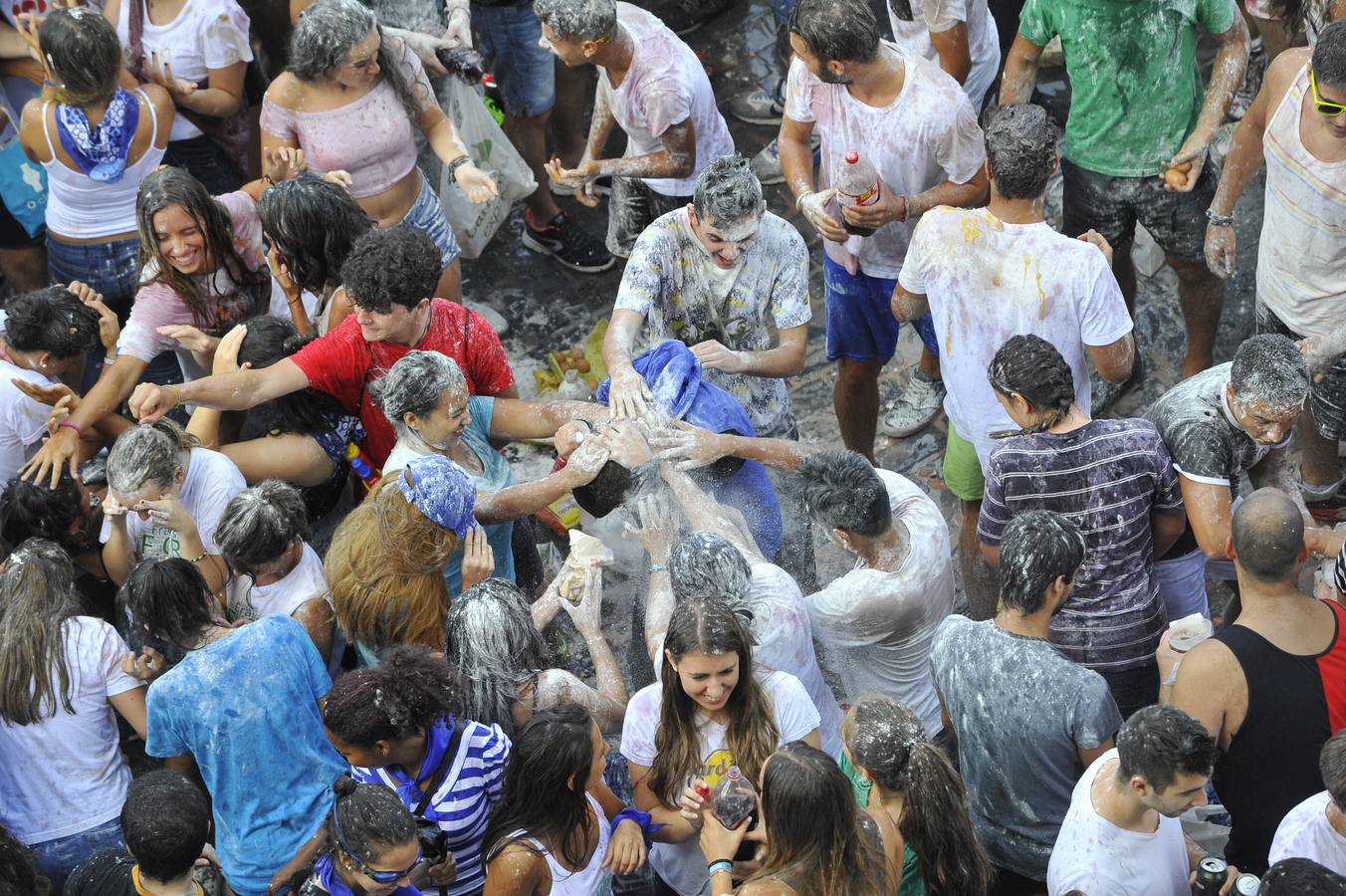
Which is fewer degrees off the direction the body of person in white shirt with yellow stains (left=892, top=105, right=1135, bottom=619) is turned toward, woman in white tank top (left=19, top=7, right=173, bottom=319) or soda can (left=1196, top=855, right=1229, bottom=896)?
the woman in white tank top

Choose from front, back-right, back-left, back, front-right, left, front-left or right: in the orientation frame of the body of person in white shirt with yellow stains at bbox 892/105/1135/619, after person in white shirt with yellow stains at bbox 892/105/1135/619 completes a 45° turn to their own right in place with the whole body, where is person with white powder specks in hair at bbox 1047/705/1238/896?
back-right

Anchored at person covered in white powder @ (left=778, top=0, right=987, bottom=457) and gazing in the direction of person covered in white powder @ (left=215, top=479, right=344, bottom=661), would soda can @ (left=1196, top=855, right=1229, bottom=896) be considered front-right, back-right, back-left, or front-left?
front-left

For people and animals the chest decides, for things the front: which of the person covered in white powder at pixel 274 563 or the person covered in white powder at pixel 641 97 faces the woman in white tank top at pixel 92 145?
the person covered in white powder at pixel 641 97

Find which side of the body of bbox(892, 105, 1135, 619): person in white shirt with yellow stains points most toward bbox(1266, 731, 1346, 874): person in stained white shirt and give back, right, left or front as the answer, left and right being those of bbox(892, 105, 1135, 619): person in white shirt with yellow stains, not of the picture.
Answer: back

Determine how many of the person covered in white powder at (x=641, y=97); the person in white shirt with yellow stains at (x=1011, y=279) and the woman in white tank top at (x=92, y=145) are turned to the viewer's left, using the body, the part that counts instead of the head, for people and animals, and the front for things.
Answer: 1

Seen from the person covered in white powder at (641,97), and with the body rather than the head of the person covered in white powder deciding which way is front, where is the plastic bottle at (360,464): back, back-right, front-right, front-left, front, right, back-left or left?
front-left

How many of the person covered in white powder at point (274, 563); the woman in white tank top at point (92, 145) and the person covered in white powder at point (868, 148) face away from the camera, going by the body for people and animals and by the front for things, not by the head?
1

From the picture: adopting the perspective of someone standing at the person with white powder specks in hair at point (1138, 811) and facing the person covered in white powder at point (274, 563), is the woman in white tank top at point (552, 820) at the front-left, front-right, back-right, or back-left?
front-left

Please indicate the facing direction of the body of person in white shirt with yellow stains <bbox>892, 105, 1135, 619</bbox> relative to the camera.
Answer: away from the camera

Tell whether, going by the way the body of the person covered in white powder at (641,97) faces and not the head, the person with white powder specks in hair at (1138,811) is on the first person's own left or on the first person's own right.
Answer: on the first person's own left

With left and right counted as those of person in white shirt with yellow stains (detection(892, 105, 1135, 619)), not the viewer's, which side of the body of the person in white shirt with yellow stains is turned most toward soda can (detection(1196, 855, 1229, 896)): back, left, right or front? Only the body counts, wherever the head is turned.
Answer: back
